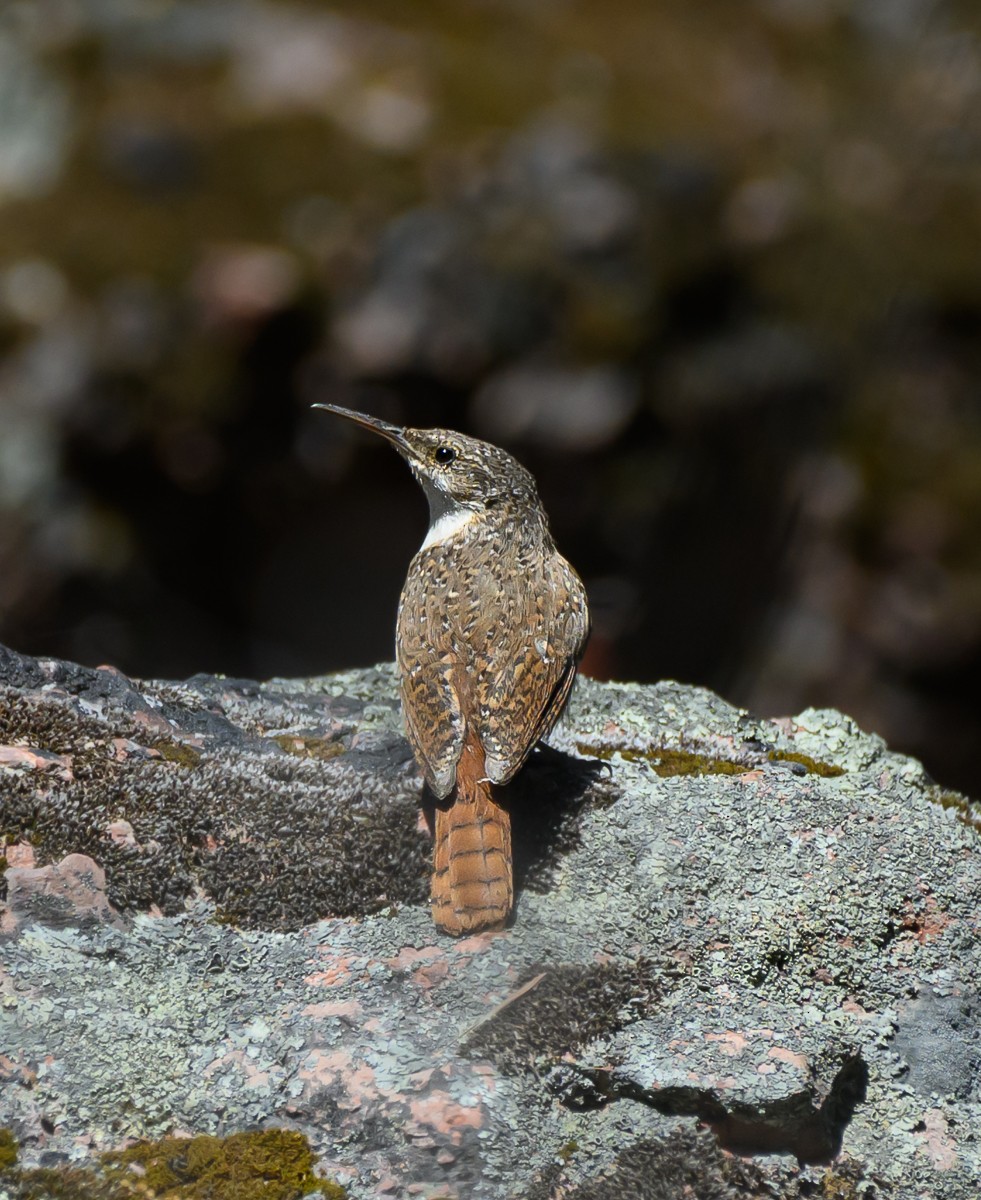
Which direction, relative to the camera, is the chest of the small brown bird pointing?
away from the camera
